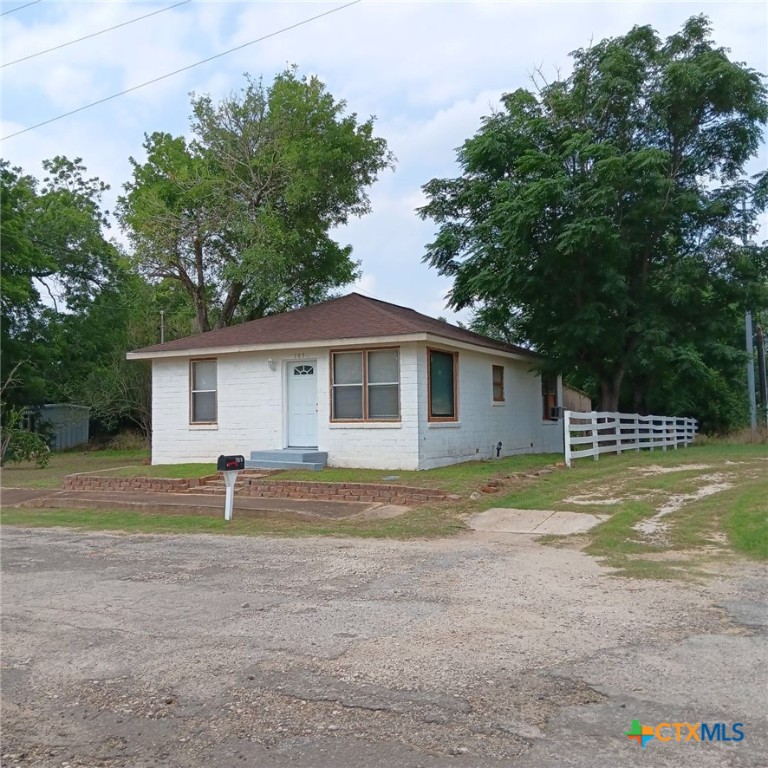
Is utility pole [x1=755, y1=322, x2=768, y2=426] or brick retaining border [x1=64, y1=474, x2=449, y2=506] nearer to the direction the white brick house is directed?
the brick retaining border

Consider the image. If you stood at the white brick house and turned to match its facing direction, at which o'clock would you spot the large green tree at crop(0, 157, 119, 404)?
The large green tree is roughly at 3 o'clock from the white brick house.

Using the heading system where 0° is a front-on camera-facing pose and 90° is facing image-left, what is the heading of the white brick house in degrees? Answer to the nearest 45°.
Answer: approximately 45°

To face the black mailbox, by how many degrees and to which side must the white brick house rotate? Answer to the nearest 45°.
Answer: approximately 45° to its left
